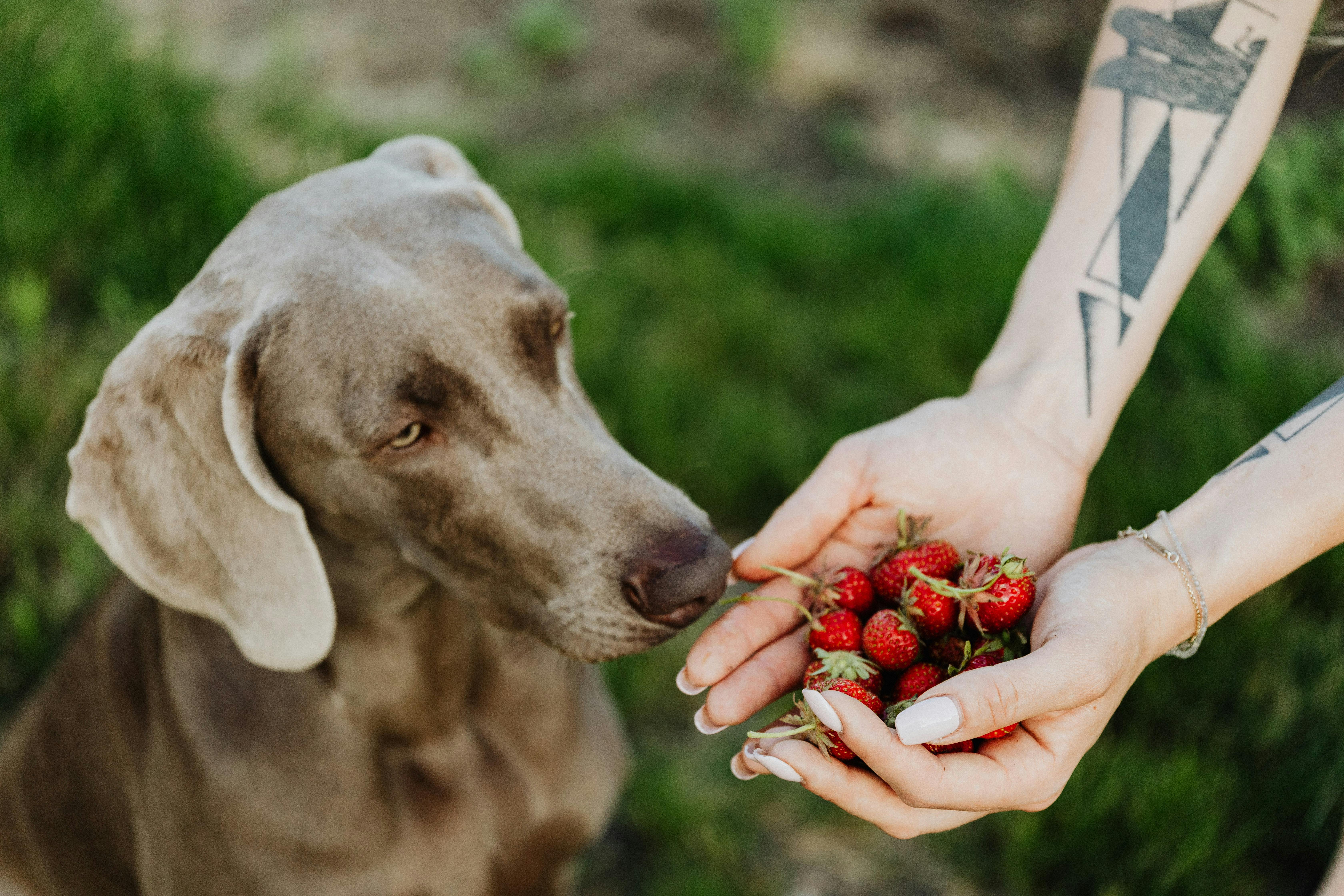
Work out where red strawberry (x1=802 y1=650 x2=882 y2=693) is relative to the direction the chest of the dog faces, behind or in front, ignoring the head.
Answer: in front

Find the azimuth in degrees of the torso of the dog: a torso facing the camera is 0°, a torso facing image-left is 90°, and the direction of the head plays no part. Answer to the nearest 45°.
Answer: approximately 315°

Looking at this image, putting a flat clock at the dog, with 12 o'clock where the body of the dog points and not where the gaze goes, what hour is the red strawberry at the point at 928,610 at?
The red strawberry is roughly at 11 o'clock from the dog.

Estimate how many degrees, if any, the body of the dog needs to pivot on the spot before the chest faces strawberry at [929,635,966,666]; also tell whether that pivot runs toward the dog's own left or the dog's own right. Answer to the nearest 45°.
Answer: approximately 45° to the dog's own left

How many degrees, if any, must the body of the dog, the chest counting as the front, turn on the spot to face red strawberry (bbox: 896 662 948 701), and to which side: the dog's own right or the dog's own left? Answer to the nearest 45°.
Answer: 0° — it already faces it
